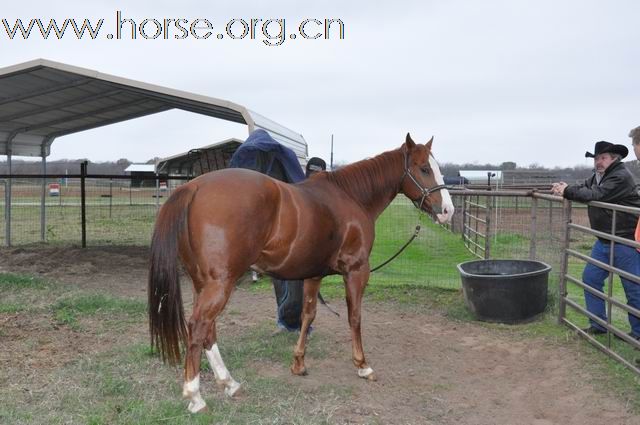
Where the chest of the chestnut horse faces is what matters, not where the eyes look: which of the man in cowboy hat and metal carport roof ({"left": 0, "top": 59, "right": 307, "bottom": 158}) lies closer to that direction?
the man in cowboy hat

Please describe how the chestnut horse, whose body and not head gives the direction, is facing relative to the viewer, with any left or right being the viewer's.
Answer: facing away from the viewer and to the right of the viewer

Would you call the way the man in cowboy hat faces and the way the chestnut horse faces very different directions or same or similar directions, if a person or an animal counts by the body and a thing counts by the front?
very different directions

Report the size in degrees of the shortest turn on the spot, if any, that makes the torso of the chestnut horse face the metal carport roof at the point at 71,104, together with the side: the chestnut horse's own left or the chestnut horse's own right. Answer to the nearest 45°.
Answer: approximately 90° to the chestnut horse's own left

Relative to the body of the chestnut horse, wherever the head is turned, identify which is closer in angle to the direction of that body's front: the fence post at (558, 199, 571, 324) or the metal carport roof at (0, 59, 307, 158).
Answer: the fence post

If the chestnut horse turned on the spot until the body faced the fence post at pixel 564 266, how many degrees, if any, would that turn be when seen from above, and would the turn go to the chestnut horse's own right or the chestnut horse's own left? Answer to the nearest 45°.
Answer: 0° — it already faces it

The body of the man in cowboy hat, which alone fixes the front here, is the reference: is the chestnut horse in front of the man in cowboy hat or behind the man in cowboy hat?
in front

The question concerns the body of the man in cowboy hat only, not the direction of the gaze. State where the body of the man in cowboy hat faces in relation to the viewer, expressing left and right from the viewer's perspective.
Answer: facing the viewer and to the left of the viewer

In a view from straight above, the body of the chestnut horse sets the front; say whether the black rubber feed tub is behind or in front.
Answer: in front

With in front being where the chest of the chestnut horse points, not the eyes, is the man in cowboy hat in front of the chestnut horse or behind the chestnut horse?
in front
